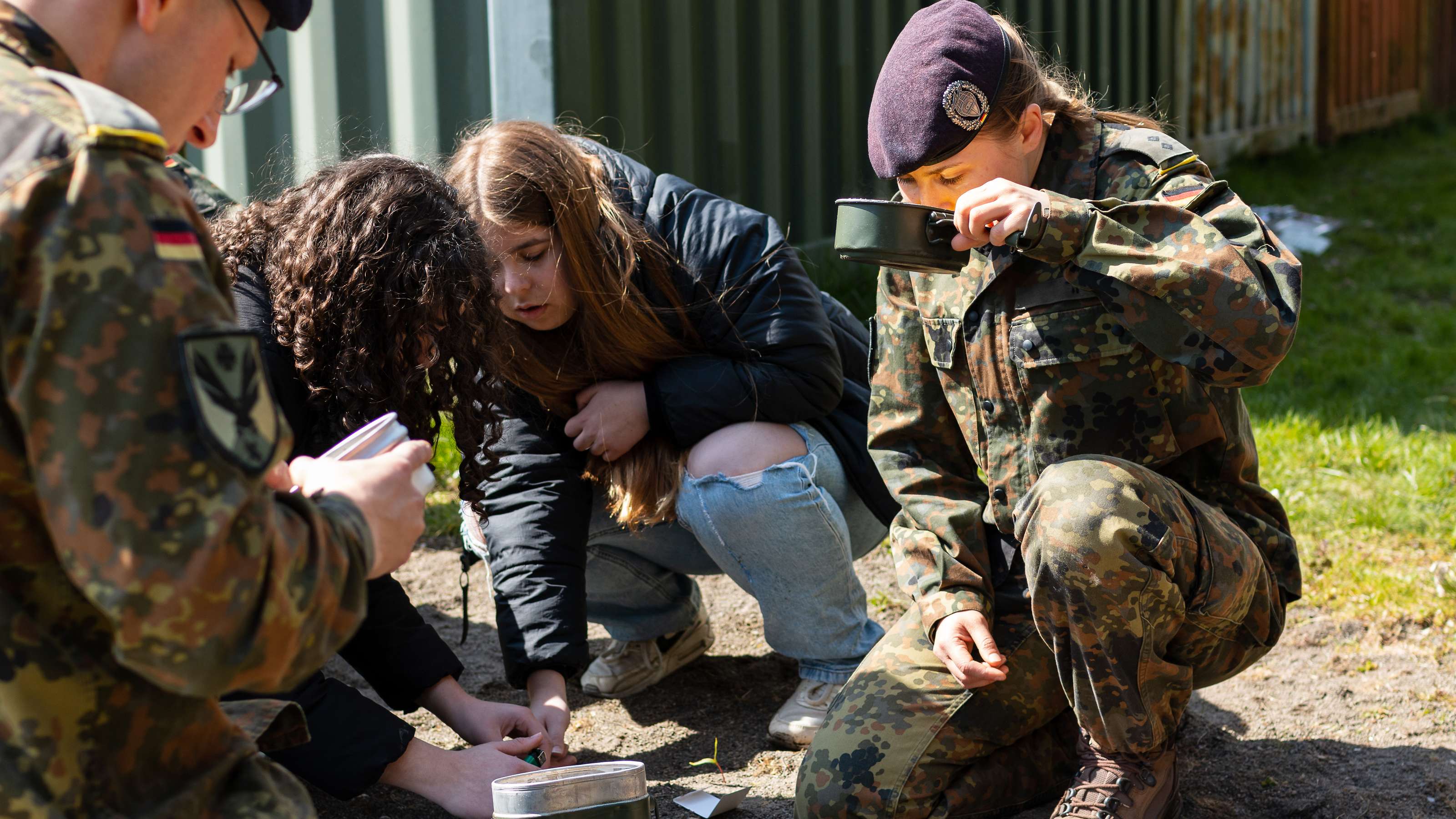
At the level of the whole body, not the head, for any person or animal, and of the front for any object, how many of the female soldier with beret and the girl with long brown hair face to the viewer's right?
0

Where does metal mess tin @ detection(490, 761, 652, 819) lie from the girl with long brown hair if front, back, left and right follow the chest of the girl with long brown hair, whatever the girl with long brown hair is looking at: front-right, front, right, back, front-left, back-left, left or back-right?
front-left

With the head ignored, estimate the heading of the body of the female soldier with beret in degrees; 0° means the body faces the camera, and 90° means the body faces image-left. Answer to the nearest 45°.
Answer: approximately 45°

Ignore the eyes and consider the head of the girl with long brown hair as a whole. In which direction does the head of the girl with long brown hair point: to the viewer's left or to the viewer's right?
to the viewer's left

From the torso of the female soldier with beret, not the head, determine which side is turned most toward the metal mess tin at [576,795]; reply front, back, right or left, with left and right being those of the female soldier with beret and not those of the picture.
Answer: front

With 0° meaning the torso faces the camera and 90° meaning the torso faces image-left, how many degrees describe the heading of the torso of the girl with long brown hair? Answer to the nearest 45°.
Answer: approximately 45°

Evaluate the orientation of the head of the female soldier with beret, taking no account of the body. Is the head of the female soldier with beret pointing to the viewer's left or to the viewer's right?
to the viewer's left
